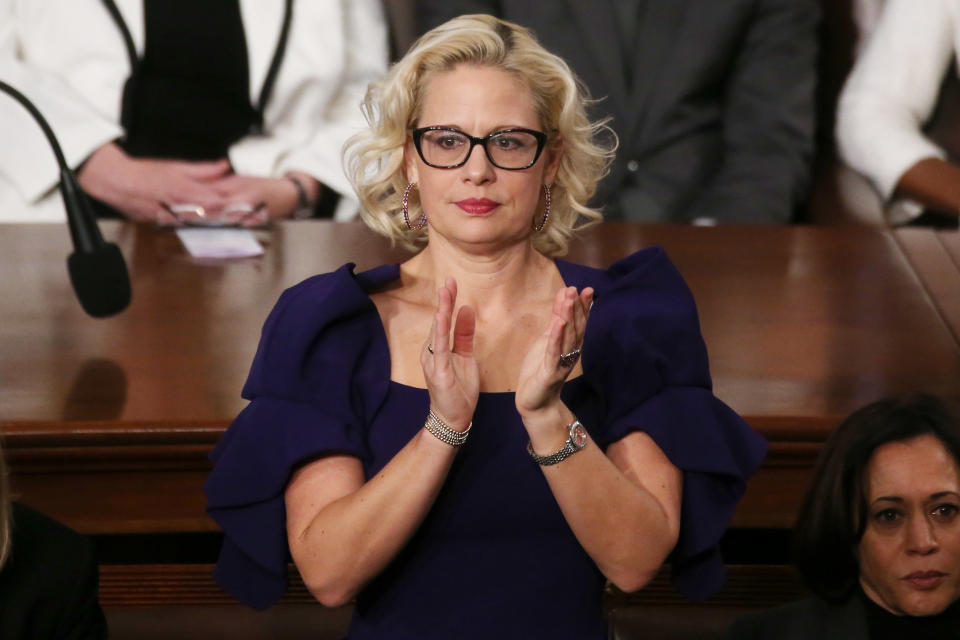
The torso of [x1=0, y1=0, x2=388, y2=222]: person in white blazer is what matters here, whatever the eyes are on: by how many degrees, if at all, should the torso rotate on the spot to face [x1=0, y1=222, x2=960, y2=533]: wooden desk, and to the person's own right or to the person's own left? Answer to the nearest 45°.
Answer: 0° — they already face it

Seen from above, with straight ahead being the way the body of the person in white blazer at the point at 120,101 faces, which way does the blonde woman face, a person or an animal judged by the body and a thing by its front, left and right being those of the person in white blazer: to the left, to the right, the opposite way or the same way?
the same way

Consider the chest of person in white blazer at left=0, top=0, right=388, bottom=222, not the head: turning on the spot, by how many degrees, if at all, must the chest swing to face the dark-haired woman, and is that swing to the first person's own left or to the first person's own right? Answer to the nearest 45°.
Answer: approximately 45° to the first person's own left

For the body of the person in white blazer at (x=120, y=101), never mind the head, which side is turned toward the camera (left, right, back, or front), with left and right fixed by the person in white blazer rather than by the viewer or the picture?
front

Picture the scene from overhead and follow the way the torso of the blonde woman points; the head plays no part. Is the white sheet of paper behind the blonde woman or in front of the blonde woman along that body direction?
behind

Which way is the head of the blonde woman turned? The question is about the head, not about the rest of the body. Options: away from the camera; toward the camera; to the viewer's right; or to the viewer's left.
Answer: toward the camera

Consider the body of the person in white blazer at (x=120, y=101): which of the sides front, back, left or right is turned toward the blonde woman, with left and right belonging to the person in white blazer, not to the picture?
front

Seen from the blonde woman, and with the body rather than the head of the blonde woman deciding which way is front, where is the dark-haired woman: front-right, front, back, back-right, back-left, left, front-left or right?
left

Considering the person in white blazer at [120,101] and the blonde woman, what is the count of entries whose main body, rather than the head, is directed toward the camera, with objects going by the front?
2

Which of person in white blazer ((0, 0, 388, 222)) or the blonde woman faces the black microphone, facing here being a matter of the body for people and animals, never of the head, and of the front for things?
the person in white blazer

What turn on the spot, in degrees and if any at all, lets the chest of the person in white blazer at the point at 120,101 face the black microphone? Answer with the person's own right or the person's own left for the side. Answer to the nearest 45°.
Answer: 0° — they already face it

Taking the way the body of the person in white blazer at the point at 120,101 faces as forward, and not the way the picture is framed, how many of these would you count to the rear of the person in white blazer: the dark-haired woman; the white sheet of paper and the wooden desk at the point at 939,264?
0

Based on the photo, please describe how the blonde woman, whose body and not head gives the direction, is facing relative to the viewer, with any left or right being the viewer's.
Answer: facing the viewer

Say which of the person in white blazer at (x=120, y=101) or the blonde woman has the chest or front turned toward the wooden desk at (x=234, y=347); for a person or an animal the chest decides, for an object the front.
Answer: the person in white blazer
